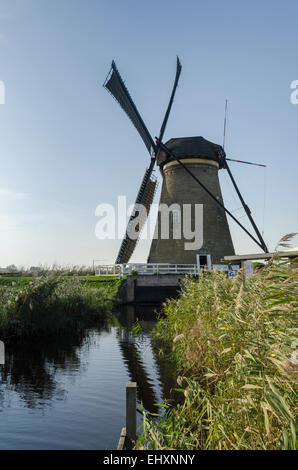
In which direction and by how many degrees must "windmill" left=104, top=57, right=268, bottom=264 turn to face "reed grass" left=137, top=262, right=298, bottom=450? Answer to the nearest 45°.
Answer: approximately 135° to its left

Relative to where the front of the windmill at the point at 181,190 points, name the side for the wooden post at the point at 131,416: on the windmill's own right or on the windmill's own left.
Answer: on the windmill's own left

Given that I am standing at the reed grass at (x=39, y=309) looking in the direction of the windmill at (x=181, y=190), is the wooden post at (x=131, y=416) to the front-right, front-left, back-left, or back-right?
back-right
